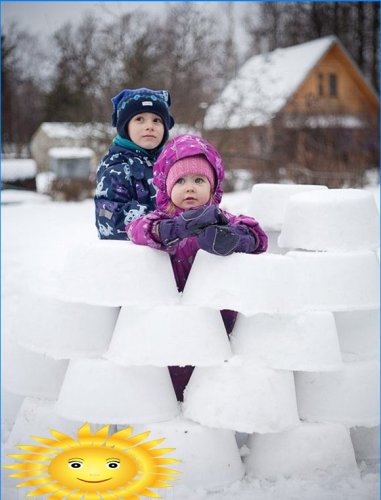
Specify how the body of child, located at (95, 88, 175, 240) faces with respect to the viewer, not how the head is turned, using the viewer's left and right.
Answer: facing the viewer and to the right of the viewer

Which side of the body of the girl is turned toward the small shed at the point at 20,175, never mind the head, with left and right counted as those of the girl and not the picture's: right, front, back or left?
back

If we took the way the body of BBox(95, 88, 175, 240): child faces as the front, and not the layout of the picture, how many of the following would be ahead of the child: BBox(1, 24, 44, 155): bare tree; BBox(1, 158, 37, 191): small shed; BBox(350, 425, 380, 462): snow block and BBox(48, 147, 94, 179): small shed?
1

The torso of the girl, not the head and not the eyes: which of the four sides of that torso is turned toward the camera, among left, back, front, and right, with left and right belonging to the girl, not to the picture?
front

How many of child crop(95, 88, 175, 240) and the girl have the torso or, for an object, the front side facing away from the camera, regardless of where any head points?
0

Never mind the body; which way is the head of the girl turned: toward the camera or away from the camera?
toward the camera

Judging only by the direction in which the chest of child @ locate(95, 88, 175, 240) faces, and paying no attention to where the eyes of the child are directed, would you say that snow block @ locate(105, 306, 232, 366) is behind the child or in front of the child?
in front

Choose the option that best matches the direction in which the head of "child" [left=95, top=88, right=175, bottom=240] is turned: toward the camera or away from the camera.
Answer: toward the camera

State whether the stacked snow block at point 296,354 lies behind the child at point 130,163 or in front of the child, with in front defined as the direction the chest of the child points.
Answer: in front
